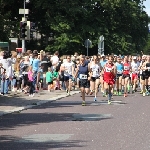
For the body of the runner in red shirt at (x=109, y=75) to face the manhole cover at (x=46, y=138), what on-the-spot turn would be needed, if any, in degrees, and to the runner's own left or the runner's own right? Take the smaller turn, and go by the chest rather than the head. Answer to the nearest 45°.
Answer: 0° — they already face it

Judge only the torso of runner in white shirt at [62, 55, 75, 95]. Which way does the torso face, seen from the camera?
toward the camera

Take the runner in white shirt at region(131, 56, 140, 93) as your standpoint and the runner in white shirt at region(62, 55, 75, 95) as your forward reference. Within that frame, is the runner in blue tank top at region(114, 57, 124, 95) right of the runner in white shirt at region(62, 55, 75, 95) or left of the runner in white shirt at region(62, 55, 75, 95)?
left

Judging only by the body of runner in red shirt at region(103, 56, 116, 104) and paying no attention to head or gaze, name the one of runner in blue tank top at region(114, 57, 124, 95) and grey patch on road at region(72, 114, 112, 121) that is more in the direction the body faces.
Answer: the grey patch on road

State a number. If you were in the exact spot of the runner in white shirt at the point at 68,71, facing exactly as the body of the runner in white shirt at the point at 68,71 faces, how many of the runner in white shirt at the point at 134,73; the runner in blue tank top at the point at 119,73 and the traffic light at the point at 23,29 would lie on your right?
1

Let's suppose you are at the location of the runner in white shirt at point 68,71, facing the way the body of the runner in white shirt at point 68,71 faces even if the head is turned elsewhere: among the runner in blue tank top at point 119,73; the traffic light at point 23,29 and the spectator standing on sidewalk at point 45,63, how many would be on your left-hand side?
1

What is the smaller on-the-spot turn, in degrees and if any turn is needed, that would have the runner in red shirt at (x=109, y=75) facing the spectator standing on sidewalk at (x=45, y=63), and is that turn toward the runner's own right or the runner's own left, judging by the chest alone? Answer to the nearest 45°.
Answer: approximately 135° to the runner's own right

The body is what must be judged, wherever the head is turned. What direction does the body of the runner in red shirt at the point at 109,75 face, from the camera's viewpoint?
toward the camera

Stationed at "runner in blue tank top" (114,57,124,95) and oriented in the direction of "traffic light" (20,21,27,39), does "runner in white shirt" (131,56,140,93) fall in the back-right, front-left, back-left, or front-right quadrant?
back-right

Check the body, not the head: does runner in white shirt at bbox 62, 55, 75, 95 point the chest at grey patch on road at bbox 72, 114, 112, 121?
yes

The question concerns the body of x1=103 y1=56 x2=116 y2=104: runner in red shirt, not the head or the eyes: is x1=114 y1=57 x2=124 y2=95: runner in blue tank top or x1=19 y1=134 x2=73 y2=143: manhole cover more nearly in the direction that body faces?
the manhole cover

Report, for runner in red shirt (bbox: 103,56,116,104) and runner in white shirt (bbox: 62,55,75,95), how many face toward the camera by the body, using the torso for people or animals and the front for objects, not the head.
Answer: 2

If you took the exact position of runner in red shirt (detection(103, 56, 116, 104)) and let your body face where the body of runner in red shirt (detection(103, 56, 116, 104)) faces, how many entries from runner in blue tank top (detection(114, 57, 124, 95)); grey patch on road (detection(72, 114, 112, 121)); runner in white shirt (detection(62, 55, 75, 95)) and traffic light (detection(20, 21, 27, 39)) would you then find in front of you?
1

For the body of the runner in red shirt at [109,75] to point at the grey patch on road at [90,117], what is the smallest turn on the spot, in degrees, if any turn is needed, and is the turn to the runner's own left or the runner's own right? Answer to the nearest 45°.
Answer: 0° — they already face it

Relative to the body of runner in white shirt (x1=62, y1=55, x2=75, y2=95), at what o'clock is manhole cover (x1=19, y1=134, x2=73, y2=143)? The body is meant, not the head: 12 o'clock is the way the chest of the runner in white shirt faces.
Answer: The manhole cover is roughly at 12 o'clock from the runner in white shirt.
